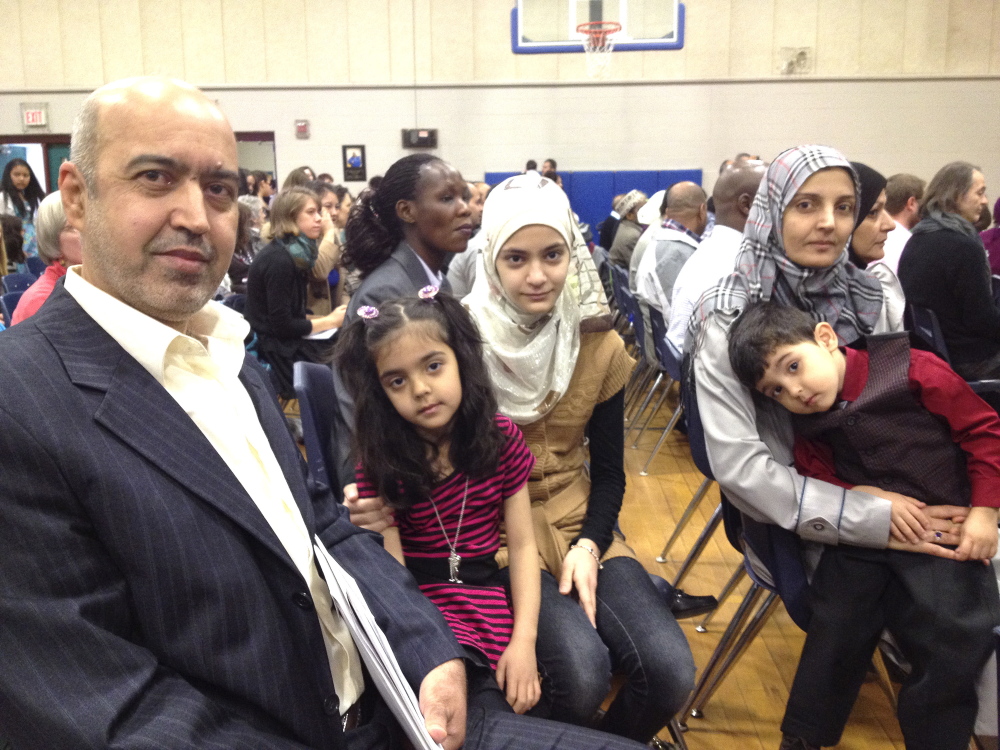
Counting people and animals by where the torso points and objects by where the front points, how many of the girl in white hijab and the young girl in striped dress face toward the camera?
2

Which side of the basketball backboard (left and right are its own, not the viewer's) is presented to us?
front

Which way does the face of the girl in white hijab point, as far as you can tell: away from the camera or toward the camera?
toward the camera

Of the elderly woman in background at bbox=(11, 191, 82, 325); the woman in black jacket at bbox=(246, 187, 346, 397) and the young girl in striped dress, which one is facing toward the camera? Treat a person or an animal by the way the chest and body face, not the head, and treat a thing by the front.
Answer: the young girl in striped dress

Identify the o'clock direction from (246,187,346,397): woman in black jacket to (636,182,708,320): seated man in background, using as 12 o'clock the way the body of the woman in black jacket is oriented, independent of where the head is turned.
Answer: The seated man in background is roughly at 12 o'clock from the woman in black jacket.

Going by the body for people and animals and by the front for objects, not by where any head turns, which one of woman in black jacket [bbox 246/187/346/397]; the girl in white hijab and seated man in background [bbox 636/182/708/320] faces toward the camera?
the girl in white hijab

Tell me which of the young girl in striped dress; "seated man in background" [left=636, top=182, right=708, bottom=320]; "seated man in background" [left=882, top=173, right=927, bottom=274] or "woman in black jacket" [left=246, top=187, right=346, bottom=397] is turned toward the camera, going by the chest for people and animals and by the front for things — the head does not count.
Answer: the young girl in striped dress

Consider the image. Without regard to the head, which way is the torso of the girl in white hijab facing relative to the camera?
toward the camera

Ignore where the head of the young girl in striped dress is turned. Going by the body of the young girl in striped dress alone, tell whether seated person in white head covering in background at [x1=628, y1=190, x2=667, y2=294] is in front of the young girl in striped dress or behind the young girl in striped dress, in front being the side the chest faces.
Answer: behind

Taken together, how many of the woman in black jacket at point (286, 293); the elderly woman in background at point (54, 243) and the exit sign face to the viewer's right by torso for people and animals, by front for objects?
2

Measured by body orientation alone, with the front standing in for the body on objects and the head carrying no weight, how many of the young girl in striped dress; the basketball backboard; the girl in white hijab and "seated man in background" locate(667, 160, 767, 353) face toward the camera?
3

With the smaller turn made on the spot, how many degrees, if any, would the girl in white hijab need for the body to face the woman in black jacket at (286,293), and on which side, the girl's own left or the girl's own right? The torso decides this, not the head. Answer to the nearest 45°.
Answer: approximately 135° to the girl's own right

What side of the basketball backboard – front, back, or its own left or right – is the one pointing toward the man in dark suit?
front

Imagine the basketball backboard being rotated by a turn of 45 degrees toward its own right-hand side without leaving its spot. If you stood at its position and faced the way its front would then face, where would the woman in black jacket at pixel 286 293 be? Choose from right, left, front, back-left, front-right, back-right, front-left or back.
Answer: front-left

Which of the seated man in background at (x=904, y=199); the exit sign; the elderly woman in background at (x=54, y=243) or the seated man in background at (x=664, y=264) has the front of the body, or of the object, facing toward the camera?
the exit sign

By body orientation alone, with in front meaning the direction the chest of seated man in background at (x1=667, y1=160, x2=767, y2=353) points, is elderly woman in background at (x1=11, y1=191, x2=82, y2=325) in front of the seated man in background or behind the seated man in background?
behind
